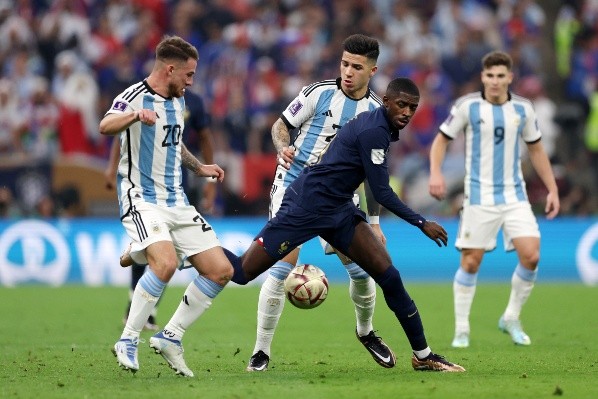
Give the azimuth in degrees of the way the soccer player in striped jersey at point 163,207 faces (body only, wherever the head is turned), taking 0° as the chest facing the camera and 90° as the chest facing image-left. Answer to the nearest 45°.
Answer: approximately 315°

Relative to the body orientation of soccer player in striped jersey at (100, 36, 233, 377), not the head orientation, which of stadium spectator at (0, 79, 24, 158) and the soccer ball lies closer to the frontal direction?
the soccer ball

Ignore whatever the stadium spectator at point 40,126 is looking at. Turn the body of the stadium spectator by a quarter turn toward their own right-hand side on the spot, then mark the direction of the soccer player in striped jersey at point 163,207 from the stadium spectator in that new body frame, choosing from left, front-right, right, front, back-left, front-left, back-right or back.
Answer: left

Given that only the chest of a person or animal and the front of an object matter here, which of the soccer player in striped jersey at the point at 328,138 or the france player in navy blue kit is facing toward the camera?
the soccer player in striped jersey

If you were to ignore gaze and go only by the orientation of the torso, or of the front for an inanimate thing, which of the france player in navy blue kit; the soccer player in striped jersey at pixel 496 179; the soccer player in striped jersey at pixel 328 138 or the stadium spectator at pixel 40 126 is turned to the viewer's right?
the france player in navy blue kit

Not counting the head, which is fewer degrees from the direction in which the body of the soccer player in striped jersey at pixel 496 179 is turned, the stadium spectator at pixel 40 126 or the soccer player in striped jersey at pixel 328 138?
the soccer player in striped jersey

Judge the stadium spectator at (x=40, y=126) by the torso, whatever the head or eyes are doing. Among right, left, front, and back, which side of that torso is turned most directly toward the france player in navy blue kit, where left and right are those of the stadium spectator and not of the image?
front

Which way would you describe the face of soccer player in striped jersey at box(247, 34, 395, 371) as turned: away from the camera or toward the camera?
toward the camera

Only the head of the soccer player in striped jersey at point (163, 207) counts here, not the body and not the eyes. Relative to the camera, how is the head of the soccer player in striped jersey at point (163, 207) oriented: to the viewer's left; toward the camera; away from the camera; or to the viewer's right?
to the viewer's right

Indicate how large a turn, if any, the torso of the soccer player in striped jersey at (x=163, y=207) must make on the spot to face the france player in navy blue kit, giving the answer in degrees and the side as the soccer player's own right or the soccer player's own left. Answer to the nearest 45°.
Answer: approximately 45° to the soccer player's own left

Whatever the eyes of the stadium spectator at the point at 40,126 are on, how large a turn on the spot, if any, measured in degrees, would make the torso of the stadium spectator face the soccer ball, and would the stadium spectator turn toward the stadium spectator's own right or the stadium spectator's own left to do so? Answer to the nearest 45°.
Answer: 0° — they already face it

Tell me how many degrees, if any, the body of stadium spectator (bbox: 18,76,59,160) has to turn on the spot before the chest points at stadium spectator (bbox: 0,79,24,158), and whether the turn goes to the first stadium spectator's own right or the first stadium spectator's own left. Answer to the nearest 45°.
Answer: approximately 90° to the first stadium spectator's own right

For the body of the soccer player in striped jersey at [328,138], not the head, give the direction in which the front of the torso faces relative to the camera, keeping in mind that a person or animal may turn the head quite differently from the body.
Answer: toward the camera

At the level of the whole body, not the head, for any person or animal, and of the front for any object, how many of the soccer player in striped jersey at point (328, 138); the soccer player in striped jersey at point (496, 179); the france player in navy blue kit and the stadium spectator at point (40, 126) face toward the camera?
3

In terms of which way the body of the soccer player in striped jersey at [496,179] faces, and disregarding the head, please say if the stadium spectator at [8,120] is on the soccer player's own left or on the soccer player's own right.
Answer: on the soccer player's own right

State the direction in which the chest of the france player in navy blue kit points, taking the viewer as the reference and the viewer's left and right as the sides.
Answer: facing to the right of the viewer
